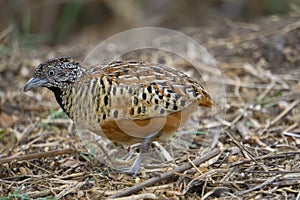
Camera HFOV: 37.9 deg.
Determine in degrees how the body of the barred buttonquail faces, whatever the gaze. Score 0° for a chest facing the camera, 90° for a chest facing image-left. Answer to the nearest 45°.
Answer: approximately 90°
